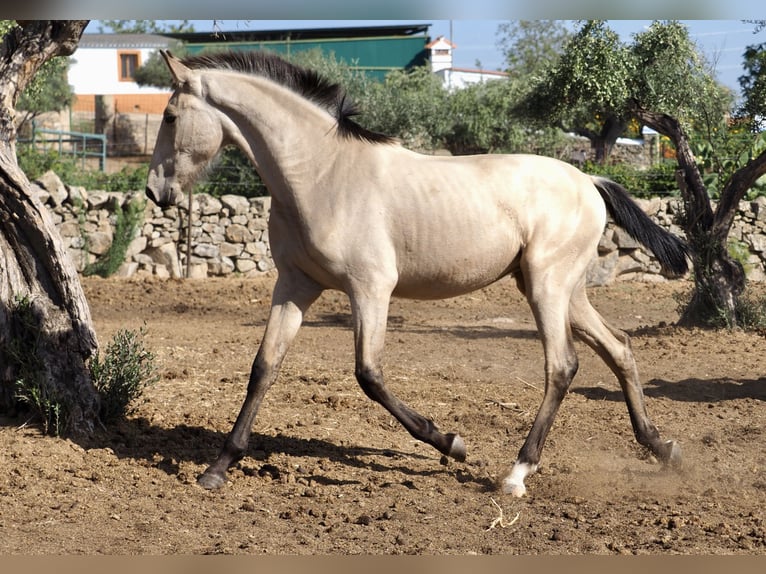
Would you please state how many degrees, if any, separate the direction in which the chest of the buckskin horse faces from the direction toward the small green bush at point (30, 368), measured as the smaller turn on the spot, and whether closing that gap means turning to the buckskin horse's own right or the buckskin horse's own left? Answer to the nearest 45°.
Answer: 0° — it already faces it

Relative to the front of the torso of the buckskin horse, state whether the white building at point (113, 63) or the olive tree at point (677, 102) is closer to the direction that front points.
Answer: the white building

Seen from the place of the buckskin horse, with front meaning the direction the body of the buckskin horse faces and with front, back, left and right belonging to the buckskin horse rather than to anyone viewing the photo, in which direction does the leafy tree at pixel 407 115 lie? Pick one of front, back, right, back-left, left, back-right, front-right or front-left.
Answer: right

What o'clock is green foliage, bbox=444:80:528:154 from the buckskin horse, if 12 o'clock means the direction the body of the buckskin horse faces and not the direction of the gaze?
The green foliage is roughly at 3 o'clock from the buckskin horse.

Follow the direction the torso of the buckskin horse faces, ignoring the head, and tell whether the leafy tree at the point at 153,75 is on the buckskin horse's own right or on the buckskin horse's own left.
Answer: on the buckskin horse's own right

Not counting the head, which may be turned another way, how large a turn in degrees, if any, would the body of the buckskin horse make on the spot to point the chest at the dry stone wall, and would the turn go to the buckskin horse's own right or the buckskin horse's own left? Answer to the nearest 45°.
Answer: approximately 90° to the buckskin horse's own right

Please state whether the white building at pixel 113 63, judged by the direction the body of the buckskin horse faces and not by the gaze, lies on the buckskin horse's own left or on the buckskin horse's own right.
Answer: on the buckskin horse's own right

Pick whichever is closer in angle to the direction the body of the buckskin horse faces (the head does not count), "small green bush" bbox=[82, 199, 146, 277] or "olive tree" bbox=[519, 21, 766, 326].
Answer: the small green bush

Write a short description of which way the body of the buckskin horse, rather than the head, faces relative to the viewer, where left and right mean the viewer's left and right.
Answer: facing to the left of the viewer

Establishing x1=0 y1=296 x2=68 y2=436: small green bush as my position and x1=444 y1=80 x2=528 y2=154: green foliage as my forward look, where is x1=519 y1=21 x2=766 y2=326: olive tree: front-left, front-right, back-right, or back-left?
front-right

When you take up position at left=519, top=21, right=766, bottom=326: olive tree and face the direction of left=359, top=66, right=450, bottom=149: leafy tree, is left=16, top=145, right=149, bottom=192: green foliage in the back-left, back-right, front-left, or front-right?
front-left

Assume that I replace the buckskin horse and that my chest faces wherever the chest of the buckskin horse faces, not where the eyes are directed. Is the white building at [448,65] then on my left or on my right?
on my right

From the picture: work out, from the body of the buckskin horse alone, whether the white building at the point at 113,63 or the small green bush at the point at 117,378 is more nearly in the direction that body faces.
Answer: the small green bush
